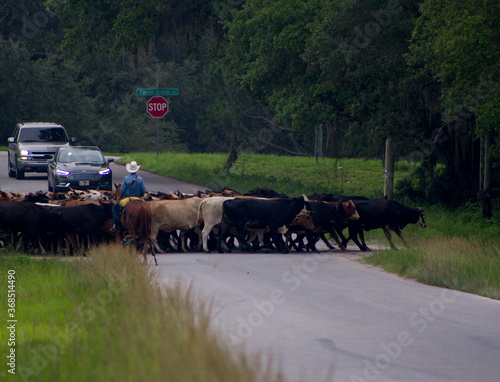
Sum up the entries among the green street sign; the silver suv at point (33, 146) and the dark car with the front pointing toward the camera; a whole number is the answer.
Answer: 3

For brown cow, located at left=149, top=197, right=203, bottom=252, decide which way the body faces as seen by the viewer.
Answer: to the viewer's right

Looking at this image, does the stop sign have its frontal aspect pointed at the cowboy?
yes

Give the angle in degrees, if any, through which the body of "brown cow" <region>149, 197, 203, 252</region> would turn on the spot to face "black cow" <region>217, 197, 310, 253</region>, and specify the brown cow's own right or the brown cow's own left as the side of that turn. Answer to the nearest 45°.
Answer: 0° — it already faces it

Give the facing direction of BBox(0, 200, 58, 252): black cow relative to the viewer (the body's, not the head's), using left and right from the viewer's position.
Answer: facing to the right of the viewer

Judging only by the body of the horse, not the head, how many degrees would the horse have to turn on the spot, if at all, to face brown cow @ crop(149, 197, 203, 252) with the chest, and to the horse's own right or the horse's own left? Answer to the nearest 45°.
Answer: approximately 90° to the horse's own right

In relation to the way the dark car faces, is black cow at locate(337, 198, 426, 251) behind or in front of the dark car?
in front

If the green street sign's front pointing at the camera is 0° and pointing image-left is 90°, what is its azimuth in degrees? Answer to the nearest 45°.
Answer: approximately 0°

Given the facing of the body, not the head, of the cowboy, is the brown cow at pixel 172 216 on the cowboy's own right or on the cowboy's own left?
on the cowboy's own right

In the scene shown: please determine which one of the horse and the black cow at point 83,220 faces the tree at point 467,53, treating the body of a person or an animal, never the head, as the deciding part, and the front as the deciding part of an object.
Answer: the black cow

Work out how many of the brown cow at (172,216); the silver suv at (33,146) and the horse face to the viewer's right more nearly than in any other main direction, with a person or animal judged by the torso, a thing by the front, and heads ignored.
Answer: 1

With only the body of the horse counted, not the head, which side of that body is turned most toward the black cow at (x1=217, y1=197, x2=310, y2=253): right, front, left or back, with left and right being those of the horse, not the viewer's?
right

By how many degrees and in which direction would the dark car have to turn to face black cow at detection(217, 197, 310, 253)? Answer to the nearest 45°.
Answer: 0° — it already faces it

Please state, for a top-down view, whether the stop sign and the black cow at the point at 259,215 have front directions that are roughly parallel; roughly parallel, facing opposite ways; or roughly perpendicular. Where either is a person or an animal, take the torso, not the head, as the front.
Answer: roughly perpendicular

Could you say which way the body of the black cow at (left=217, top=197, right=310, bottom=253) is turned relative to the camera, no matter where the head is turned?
to the viewer's right

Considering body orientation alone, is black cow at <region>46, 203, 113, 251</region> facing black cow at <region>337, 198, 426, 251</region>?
yes

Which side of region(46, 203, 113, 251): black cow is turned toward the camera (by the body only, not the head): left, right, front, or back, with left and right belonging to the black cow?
right
